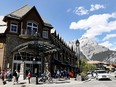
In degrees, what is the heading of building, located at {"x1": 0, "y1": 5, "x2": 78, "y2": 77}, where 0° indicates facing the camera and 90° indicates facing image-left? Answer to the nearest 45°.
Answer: approximately 315°
